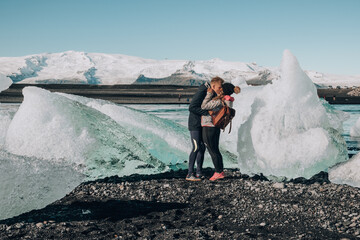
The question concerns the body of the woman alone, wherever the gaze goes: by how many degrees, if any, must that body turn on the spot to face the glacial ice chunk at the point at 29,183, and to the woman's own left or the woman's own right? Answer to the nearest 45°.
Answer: approximately 45° to the woman's own left

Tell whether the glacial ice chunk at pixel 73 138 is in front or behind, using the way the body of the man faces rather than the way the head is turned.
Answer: behind

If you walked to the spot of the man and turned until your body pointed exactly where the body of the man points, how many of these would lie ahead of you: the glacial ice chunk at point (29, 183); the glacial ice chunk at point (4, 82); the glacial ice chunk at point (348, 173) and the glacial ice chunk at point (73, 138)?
1

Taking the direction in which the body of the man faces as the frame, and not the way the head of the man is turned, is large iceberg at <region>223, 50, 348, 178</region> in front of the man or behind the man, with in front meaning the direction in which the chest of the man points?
in front

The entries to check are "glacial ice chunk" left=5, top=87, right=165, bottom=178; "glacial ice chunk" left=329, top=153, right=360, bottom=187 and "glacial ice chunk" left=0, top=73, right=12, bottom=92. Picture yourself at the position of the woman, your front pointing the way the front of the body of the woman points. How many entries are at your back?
1

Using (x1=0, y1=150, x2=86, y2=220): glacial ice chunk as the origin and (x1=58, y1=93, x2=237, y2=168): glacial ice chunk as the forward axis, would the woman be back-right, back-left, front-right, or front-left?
front-right

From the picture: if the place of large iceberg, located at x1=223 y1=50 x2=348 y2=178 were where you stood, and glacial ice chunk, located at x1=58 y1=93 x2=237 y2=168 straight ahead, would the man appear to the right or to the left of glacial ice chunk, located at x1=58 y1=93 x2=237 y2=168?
left

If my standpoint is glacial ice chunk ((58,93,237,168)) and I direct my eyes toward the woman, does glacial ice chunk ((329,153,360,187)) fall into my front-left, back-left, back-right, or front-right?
front-left

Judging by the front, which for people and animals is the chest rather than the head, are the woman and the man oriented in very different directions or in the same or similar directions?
very different directions

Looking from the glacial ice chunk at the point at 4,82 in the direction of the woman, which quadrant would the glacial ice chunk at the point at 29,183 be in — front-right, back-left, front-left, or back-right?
front-right

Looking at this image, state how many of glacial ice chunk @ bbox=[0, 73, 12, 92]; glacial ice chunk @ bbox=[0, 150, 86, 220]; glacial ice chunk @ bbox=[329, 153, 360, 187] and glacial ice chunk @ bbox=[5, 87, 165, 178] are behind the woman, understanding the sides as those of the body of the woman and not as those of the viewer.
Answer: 1

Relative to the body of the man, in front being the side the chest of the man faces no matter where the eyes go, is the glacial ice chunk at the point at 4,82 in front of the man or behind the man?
behind

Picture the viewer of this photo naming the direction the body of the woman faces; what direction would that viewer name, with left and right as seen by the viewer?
facing to the left of the viewer

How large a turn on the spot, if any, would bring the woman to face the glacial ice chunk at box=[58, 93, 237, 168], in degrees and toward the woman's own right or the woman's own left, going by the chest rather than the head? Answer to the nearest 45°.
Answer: approximately 45° to the woman's own right

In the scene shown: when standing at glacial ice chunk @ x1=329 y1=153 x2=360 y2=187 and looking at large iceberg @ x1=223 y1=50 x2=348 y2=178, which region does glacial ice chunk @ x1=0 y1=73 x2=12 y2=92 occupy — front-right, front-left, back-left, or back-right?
front-left

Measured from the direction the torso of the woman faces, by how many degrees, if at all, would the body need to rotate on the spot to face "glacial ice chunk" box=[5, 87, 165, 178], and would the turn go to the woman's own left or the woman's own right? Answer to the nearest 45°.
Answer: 0° — they already face it

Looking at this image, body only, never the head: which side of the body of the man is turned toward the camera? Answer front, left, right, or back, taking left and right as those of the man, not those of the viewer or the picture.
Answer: right
